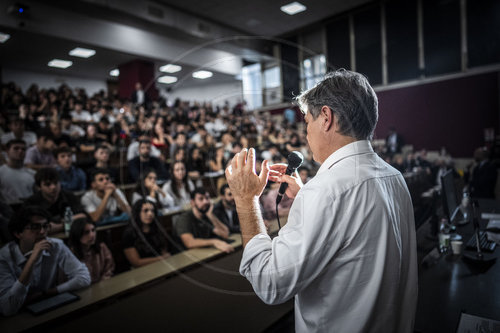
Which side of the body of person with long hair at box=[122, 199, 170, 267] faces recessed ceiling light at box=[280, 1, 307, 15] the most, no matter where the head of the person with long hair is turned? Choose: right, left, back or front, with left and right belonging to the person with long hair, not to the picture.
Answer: front

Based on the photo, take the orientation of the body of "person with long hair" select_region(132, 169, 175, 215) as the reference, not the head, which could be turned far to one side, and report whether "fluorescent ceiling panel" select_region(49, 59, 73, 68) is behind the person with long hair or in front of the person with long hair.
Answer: behind

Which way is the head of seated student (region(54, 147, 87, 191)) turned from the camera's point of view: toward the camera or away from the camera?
toward the camera

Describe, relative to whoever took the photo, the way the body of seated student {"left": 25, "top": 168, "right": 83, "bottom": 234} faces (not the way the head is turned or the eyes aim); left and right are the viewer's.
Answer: facing the viewer and to the right of the viewer

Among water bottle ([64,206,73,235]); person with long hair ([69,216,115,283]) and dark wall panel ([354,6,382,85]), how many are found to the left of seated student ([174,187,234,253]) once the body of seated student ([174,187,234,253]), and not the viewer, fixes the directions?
1

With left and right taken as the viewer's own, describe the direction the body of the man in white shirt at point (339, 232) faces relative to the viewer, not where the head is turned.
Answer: facing away from the viewer and to the left of the viewer

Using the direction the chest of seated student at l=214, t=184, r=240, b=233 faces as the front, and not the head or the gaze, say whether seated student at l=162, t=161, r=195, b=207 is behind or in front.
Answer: behind

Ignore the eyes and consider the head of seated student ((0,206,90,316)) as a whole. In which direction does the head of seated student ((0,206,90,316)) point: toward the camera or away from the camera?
toward the camera

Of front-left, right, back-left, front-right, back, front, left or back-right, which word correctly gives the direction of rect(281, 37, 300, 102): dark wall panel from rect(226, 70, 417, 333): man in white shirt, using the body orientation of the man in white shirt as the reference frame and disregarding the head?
front-right

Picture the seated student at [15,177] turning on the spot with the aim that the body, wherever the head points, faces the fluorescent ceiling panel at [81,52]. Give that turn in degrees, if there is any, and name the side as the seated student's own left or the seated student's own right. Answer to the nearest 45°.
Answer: approximately 135° to the seated student's own left

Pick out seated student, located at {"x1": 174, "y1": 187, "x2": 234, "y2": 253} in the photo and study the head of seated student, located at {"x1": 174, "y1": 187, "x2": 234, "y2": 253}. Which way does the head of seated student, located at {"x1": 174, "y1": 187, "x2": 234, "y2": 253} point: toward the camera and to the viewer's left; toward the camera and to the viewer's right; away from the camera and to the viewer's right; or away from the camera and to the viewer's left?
toward the camera and to the viewer's right

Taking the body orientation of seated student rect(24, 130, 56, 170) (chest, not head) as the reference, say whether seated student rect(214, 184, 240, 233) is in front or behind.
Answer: in front

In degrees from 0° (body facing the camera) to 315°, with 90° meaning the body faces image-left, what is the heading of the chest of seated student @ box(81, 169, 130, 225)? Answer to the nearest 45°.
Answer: approximately 315°

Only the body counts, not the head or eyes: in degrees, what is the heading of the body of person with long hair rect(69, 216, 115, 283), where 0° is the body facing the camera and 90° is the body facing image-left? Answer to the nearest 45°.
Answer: approximately 315°

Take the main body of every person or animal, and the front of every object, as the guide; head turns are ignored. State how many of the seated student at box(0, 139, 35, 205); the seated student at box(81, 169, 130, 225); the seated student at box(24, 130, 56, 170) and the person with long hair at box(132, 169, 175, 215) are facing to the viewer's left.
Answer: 0

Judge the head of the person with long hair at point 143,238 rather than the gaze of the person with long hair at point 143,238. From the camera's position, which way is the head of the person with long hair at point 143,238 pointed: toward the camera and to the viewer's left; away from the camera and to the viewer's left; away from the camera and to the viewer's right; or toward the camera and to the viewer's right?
toward the camera and to the viewer's right

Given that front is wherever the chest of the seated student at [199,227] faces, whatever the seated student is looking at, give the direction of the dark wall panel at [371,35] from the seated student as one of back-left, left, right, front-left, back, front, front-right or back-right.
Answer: left

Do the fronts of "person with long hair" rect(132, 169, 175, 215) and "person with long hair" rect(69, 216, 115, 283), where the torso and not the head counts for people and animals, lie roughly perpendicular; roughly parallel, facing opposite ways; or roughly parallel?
roughly parallel
